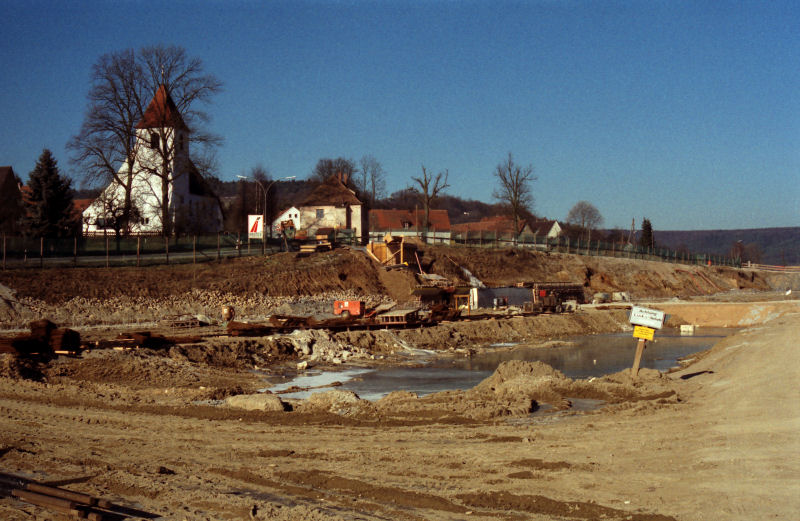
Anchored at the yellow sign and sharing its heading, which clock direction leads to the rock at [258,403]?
The rock is roughly at 2 o'clock from the yellow sign.

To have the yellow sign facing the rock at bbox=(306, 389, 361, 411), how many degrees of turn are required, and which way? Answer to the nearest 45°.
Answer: approximately 45° to its right

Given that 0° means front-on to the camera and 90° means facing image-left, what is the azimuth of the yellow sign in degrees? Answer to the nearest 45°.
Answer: approximately 0°
